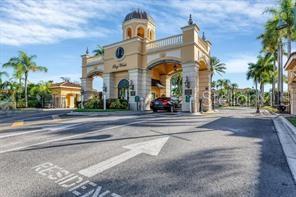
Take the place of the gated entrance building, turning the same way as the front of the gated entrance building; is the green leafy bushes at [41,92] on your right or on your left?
on your right

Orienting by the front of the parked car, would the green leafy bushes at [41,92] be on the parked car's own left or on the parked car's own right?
on the parked car's own left

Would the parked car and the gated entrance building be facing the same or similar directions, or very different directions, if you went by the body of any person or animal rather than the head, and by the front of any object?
very different directions

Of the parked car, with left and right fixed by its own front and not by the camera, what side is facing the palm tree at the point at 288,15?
front

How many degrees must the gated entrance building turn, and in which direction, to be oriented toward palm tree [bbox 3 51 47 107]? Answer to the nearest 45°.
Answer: approximately 90° to its right

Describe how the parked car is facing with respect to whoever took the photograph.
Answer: facing away from the viewer and to the right of the viewer

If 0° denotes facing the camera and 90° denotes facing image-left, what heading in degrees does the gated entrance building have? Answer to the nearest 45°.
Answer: approximately 45°
